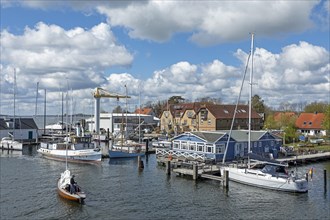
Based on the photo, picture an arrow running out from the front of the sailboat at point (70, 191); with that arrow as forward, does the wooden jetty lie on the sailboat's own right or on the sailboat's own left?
on the sailboat's own right

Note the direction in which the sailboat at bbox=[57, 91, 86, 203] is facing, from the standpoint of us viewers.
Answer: facing away from the viewer and to the left of the viewer

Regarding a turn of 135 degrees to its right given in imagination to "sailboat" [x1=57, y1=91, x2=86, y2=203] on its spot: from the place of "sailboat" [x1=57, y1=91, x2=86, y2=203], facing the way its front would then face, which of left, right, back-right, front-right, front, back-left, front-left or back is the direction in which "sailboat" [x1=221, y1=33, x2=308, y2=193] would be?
front

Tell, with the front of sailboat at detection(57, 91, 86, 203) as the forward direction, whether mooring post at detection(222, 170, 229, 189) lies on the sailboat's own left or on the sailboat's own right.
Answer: on the sailboat's own right
